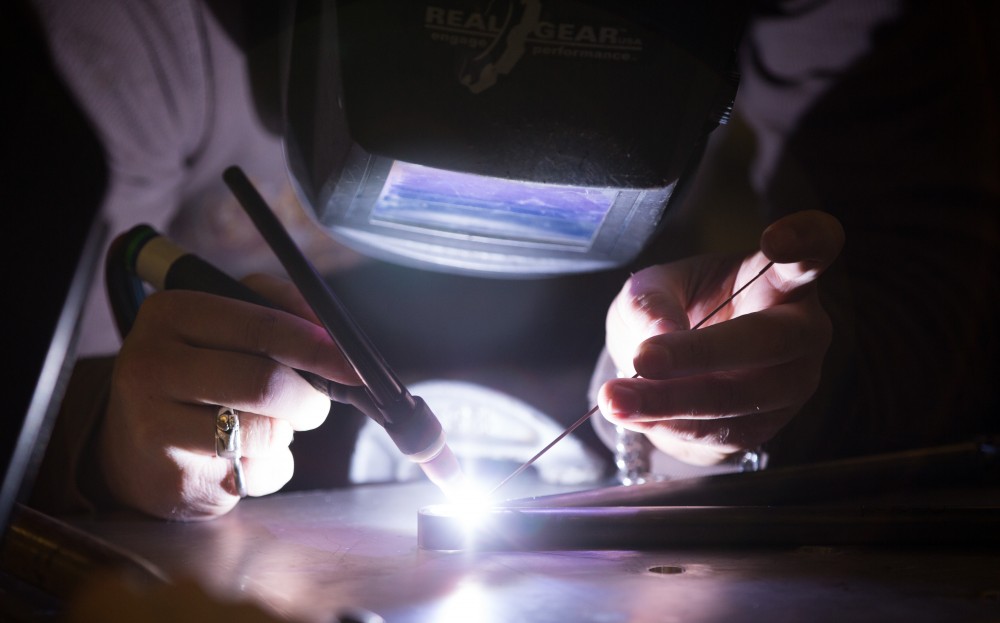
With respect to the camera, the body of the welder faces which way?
toward the camera
